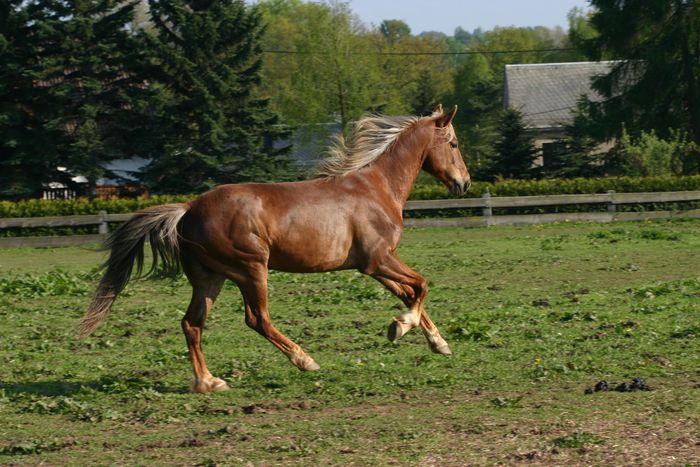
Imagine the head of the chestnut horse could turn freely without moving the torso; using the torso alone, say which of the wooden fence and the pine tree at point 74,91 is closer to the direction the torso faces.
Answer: the wooden fence

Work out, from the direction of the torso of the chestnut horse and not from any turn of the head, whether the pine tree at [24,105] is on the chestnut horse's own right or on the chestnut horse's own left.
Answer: on the chestnut horse's own left

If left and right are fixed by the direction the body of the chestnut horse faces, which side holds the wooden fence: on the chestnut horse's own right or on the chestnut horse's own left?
on the chestnut horse's own left

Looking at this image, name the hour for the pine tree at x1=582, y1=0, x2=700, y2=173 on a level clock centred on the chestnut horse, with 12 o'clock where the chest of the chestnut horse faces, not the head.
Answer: The pine tree is roughly at 10 o'clock from the chestnut horse.

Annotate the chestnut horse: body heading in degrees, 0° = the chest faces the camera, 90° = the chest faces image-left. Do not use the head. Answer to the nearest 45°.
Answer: approximately 270°

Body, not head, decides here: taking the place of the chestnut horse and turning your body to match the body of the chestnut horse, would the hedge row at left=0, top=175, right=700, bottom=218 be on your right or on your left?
on your left

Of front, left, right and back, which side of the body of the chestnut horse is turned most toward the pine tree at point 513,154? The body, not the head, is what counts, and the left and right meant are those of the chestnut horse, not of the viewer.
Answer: left

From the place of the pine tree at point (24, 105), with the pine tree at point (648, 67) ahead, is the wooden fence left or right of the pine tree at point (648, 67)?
right
